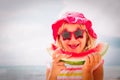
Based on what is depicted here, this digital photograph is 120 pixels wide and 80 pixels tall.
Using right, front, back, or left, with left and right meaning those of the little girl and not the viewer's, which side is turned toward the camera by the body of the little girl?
front

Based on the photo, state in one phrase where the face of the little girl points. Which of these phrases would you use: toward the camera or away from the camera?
toward the camera
